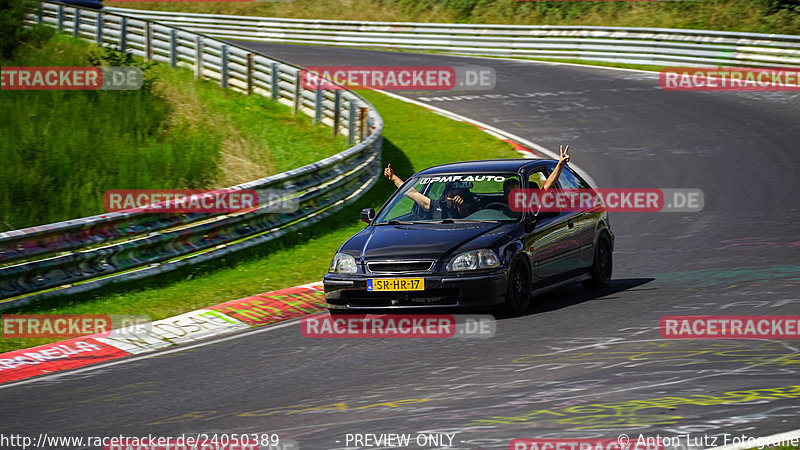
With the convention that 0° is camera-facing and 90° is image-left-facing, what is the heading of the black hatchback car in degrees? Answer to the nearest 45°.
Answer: approximately 45°

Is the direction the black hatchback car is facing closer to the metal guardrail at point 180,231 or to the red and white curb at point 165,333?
the red and white curb

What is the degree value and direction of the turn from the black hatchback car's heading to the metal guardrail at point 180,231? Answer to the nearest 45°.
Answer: approximately 90° to its right

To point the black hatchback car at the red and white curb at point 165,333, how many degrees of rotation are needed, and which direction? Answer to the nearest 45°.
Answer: approximately 45° to its right

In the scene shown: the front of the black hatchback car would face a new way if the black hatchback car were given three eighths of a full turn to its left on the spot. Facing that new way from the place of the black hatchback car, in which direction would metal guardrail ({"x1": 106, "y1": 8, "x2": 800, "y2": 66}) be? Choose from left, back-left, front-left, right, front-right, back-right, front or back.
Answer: left
